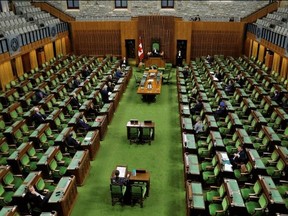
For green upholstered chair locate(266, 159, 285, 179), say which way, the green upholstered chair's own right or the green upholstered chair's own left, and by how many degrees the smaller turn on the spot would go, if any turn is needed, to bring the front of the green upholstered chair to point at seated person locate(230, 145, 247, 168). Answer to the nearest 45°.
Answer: approximately 45° to the green upholstered chair's own right

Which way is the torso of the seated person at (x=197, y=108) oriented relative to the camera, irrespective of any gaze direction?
to the viewer's left

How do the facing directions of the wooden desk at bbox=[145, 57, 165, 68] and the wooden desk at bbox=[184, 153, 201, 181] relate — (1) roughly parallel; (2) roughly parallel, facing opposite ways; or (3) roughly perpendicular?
roughly perpendicular

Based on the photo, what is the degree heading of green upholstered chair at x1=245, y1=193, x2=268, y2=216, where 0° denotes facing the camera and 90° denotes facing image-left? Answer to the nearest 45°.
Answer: approximately 45°
